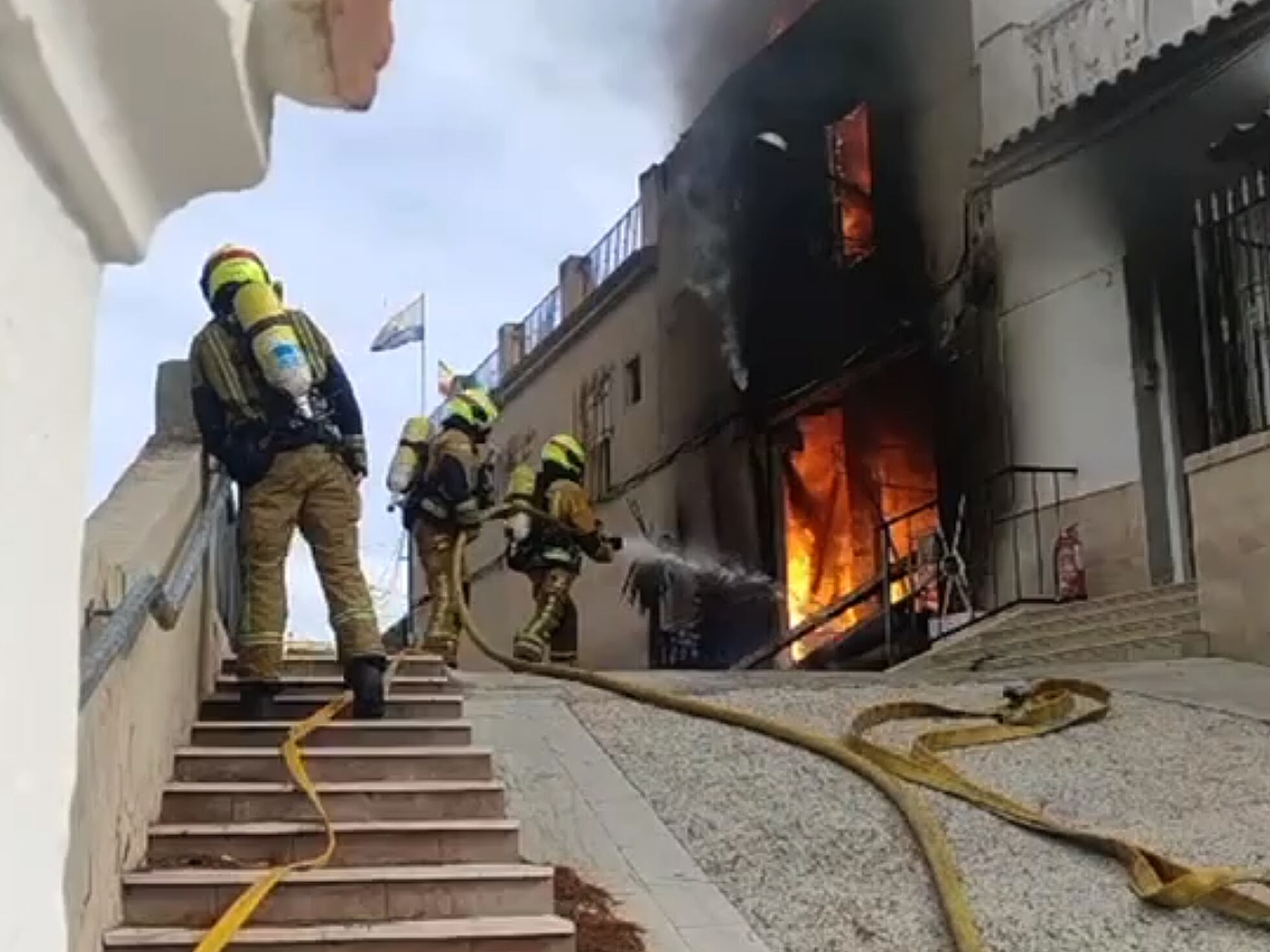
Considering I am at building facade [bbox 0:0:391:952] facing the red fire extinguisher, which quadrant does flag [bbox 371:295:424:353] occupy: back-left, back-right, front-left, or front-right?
front-left

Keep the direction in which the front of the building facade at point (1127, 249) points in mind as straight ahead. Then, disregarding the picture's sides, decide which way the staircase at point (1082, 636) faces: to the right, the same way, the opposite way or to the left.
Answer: the same way

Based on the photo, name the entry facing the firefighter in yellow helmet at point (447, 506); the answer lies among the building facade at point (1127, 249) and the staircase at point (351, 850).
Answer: the building facade

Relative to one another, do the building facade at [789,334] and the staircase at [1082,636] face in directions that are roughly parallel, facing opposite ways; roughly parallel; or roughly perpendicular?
roughly parallel

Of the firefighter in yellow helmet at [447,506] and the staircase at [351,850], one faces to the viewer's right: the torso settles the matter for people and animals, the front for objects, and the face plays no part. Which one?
the firefighter in yellow helmet

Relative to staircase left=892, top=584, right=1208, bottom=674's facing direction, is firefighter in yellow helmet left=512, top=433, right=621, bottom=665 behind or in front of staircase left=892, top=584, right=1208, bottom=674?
in front

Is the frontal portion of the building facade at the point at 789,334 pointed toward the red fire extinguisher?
no

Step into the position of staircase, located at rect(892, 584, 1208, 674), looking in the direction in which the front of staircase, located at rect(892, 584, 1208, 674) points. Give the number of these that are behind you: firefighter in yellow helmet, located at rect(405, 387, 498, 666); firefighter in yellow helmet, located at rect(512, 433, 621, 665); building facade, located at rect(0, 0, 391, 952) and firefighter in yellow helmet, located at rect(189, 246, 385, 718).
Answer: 0

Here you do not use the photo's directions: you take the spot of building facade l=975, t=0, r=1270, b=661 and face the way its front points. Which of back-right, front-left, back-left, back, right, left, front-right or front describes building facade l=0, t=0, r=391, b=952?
front-left

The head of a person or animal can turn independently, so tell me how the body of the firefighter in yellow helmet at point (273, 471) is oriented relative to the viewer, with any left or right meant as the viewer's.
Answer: facing away from the viewer

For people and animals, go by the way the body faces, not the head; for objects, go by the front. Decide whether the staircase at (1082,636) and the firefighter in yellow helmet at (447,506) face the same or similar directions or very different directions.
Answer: very different directions

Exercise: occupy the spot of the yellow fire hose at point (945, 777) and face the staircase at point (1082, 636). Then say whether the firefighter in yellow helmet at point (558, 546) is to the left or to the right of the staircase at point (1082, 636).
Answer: left

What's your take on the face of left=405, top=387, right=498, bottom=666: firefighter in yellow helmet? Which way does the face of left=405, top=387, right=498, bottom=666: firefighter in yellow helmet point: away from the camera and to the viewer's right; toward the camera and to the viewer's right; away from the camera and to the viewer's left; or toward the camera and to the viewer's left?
away from the camera and to the viewer's right

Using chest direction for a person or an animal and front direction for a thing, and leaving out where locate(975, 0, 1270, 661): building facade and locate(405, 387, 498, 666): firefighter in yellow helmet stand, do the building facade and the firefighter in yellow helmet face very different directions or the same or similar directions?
very different directions
